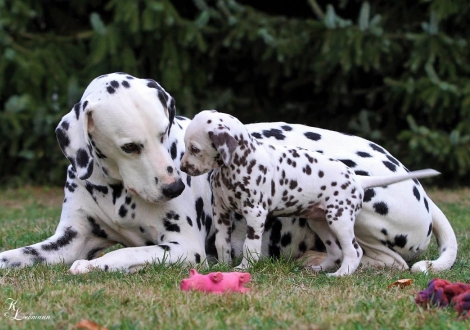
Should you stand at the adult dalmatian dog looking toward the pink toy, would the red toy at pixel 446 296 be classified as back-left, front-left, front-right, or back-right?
front-left

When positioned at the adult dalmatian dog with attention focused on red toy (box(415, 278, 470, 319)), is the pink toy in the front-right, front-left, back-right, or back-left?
front-right

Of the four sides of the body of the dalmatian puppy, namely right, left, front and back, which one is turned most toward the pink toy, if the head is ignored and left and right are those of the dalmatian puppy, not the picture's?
left

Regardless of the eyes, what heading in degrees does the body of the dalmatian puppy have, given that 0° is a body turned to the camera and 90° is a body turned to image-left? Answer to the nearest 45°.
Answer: approximately 90°

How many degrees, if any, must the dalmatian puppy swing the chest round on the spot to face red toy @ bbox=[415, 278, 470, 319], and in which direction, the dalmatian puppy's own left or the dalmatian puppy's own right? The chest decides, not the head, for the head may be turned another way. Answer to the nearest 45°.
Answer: approximately 135° to the dalmatian puppy's own left

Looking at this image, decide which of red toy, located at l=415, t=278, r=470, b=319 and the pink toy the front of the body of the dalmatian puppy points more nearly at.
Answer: the pink toy
